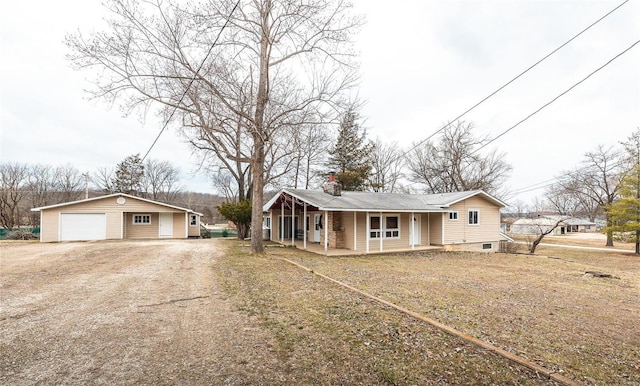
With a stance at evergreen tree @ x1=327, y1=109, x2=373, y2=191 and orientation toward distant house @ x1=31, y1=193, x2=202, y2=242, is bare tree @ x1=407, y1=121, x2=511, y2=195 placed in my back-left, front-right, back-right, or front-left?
back-left

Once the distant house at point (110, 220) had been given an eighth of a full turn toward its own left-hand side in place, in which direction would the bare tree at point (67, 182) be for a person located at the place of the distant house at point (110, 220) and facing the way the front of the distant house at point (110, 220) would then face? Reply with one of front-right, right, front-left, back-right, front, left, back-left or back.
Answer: back-left

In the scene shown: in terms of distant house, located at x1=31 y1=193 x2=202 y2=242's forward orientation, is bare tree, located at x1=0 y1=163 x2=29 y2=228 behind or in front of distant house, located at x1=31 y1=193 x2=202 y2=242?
behind

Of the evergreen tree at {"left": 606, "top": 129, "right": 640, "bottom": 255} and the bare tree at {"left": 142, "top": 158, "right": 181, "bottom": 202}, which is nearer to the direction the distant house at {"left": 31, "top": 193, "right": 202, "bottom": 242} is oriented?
the evergreen tree

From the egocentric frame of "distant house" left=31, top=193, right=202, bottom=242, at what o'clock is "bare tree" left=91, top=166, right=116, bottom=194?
The bare tree is roughly at 6 o'clock from the distant house.

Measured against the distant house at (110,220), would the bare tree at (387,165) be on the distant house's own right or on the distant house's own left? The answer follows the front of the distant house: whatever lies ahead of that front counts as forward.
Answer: on the distant house's own left

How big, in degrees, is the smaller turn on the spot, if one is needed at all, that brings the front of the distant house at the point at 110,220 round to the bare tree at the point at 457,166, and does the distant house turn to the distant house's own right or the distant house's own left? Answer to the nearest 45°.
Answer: approximately 90° to the distant house's own left

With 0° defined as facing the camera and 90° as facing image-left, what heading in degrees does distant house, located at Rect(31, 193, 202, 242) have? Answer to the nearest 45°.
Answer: approximately 0°

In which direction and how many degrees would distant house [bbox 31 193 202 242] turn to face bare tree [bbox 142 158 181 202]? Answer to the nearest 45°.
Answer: approximately 180°

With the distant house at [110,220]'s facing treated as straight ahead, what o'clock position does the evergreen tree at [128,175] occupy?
The evergreen tree is roughly at 6 o'clock from the distant house.

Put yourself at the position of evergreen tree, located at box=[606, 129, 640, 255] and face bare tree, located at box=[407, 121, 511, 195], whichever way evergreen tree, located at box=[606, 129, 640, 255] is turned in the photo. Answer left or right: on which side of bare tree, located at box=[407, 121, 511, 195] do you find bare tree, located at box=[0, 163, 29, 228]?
left
